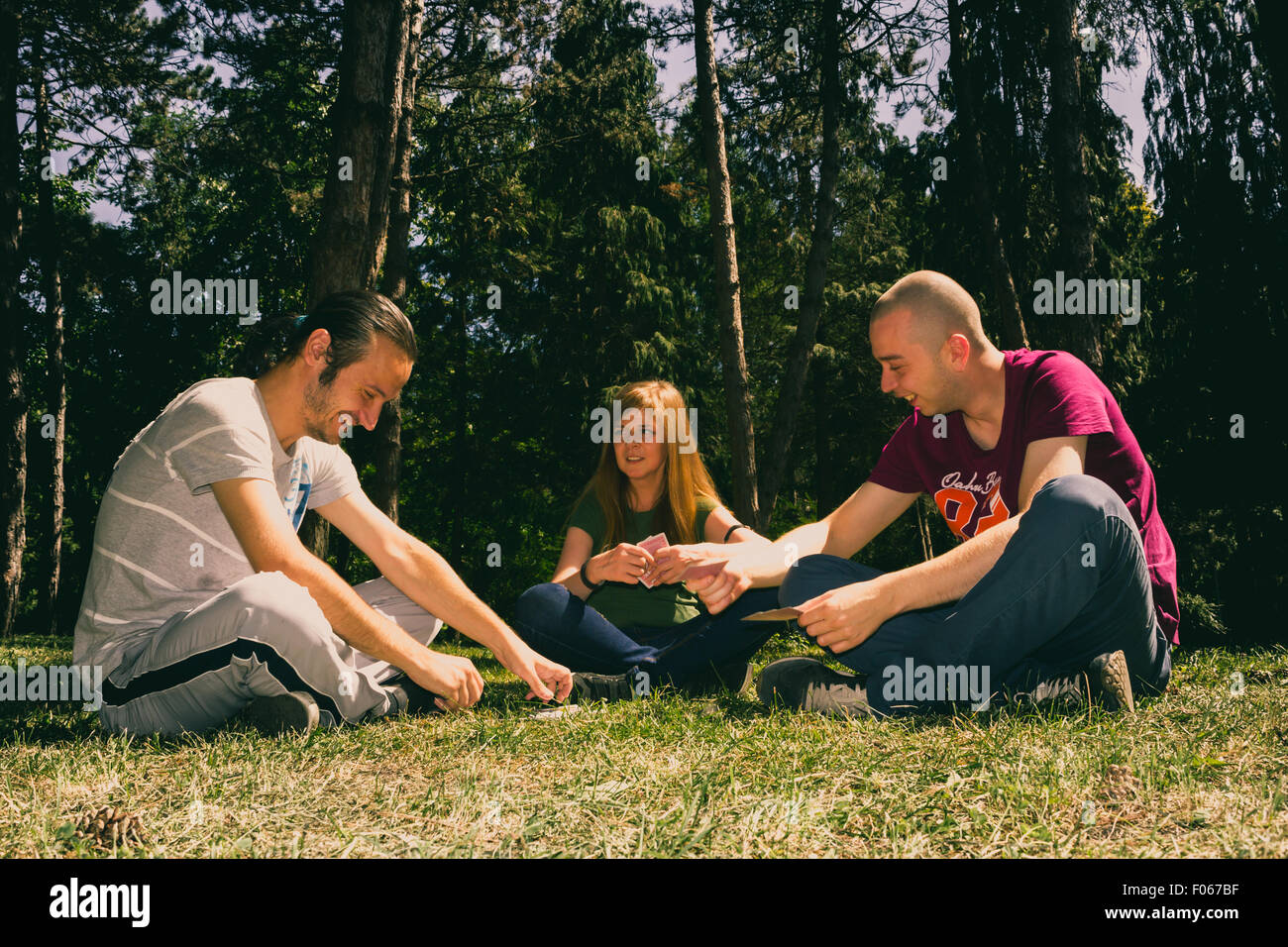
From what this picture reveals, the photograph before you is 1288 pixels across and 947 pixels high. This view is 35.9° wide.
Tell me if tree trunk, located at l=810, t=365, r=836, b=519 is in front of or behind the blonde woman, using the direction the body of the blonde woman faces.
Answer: behind

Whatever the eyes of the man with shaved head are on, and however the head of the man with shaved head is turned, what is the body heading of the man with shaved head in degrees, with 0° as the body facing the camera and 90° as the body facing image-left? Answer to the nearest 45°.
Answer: approximately 45°

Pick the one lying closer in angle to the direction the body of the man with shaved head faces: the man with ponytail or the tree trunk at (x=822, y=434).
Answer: the man with ponytail

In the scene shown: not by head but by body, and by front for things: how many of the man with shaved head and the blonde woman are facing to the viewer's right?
0

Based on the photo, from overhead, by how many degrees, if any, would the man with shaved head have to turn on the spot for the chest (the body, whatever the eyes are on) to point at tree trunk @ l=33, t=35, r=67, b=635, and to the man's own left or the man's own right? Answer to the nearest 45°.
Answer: approximately 90° to the man's own right

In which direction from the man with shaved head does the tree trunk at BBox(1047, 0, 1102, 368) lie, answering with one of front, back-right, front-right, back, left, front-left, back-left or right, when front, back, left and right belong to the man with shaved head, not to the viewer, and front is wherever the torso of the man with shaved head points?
back-right

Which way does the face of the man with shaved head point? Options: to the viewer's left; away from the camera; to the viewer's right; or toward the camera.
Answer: to the viewer's left

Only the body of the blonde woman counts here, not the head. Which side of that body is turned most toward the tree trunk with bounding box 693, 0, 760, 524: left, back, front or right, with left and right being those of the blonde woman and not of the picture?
back
